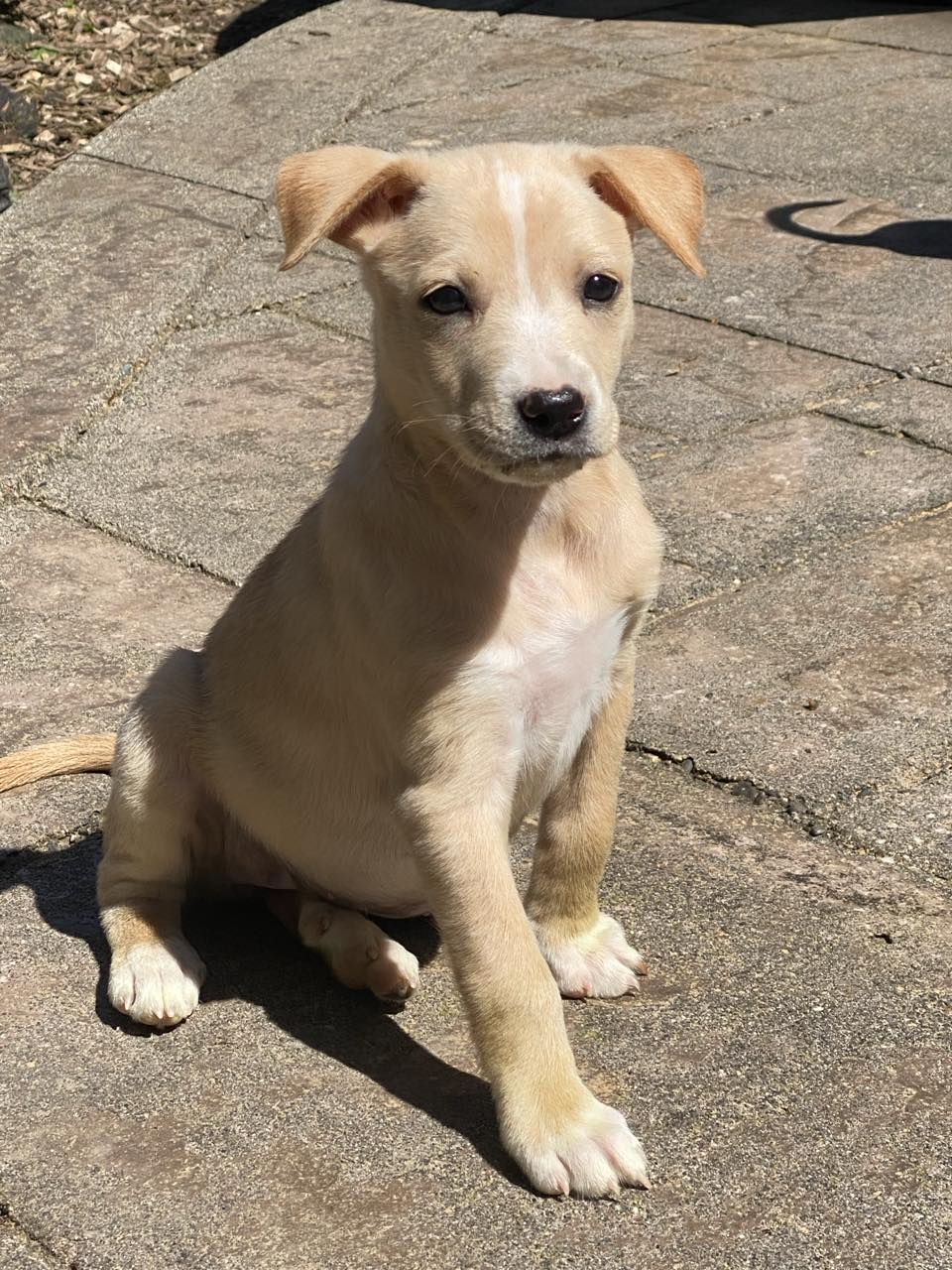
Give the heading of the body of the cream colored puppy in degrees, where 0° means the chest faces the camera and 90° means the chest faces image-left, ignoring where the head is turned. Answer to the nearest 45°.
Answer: approximately 315°
